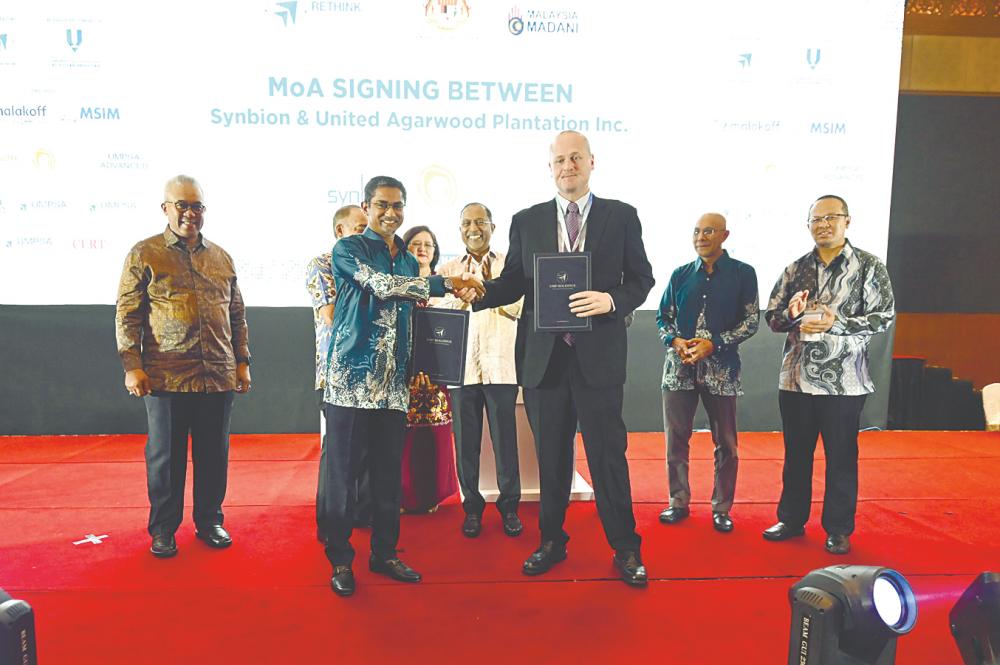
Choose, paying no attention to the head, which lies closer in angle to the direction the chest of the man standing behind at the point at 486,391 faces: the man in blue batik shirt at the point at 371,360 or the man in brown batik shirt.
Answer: the man in blue batik shirt

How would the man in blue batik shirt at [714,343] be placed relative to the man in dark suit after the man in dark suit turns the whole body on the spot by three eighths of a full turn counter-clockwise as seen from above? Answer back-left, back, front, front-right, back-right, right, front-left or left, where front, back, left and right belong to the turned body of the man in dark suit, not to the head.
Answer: front

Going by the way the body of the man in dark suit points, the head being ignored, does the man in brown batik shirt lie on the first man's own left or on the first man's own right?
on the first man's own right

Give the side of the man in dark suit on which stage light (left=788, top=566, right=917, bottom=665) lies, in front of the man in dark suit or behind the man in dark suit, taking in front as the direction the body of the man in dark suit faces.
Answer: in front

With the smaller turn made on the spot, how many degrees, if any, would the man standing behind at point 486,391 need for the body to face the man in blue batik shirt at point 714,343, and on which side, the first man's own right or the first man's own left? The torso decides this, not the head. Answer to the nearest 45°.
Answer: approximately 90° to the first man's own left

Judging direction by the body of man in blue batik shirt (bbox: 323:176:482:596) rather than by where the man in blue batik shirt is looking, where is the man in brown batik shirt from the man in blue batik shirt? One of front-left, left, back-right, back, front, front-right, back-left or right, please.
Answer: back

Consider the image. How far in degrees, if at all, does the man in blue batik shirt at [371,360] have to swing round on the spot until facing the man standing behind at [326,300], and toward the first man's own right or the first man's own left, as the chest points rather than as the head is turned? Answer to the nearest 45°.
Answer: approximately 135° to the first man's own left

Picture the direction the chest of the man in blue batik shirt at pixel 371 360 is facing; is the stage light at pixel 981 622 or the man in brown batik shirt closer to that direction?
the stage light

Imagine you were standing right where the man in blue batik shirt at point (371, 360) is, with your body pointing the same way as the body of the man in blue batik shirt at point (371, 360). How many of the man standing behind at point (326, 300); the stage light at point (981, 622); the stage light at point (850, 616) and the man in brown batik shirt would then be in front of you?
2

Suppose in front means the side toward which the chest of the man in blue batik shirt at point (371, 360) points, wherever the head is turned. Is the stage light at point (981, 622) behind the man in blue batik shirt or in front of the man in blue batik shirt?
in front

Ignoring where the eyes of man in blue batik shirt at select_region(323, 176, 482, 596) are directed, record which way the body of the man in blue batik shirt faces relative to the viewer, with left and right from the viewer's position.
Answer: facing the viewer and to the right of the viewer
